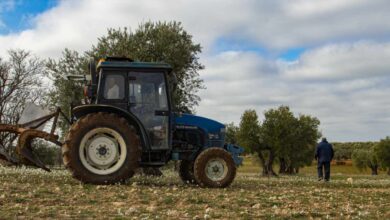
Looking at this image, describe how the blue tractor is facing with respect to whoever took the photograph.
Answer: facing to the right of the viewer

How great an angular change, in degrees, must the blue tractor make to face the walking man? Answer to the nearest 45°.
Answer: approximately 45° to its left

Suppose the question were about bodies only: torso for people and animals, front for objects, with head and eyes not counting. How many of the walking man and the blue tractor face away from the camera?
1

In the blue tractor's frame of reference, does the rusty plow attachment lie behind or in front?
behind

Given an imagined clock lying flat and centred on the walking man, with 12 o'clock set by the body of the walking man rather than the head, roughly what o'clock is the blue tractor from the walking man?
The blue tractor is roughly at 7 o'clock from the walking man.

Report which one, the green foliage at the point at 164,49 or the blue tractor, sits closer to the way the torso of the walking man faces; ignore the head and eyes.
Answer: the green foliage

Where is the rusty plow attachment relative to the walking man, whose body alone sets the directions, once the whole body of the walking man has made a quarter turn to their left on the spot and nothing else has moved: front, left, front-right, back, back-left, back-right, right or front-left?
front-left

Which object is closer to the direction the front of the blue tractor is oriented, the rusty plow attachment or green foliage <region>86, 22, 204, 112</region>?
the green foliage

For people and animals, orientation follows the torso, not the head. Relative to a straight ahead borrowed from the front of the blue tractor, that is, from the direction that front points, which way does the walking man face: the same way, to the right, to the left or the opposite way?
to the left

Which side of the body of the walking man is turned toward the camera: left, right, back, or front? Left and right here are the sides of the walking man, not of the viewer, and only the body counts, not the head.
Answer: back

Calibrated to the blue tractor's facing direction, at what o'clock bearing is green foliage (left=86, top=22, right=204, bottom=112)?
The green foliage is roughly at 9 o'clock from the blue tractor.
